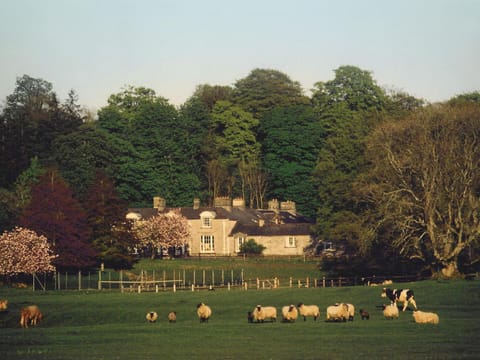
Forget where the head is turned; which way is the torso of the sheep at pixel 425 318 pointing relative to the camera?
to the viewer's left

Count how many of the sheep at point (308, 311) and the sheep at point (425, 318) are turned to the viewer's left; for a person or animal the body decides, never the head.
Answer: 2

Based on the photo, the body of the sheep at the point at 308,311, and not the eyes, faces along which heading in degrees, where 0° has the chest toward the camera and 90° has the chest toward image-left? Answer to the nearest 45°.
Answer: approximately 90°

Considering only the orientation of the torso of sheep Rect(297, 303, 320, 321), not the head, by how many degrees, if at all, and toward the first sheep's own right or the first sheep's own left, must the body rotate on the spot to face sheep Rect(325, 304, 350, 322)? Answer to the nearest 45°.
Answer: approximately 135° to the first sheep's own left

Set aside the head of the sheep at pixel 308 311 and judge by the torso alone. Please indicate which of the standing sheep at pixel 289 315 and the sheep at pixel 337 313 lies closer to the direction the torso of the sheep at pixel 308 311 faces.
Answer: the standing sheep

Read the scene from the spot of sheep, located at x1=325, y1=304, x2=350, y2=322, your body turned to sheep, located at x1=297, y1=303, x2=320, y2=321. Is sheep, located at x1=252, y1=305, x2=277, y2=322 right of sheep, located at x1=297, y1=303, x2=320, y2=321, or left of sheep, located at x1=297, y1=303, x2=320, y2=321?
left

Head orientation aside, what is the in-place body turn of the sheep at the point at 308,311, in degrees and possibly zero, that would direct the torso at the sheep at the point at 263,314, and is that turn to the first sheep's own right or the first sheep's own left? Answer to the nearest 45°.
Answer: approximately 45° to the first sheep's own left

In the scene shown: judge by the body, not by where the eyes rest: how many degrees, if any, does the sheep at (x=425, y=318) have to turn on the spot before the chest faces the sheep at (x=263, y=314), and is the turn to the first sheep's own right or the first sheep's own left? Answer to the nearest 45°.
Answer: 0° — it already faces it
